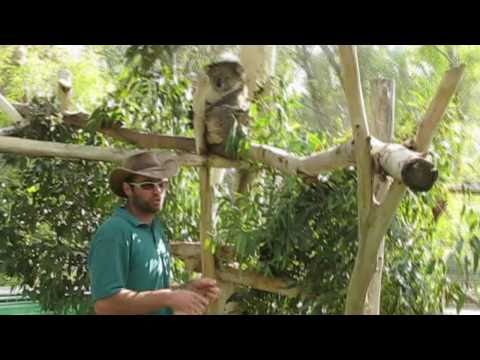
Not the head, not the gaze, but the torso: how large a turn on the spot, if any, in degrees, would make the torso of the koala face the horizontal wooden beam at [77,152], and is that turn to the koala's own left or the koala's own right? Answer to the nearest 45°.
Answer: approximately 45° to the koala's own right

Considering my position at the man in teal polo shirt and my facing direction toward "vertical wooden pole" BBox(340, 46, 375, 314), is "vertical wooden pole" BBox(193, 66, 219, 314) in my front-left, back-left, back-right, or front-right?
front-left

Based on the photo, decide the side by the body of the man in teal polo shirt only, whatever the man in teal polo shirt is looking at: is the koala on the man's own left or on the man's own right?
on the man's own left

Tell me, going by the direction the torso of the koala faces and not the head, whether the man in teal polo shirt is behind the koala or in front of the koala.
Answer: in front

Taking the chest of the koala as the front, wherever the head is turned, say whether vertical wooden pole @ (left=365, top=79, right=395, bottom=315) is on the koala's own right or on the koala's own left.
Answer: on the koala's own left

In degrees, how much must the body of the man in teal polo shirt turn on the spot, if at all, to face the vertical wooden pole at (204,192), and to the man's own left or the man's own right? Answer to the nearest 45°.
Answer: approximately 135° to the man's own left

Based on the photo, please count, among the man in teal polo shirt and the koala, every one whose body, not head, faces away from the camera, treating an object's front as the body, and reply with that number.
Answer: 0

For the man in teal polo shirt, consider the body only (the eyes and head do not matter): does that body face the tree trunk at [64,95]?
no

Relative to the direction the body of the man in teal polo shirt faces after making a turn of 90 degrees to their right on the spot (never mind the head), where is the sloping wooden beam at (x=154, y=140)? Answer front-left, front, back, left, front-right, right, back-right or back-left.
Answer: back-right

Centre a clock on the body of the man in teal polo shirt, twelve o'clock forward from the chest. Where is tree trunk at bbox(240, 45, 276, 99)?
The tree trunk is roughly at 8 o'clock from the man in teal polo shirt.

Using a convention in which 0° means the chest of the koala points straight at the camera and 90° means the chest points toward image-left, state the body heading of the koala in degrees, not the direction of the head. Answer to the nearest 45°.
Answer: approximately 45°

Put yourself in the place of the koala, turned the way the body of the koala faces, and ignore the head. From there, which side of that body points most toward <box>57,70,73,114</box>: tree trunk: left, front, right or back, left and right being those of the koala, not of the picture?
right

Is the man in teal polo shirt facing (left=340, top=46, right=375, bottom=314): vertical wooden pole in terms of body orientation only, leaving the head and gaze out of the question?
no

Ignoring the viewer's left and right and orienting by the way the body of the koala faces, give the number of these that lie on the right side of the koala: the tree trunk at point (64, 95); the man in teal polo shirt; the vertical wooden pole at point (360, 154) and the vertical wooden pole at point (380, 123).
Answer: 1
